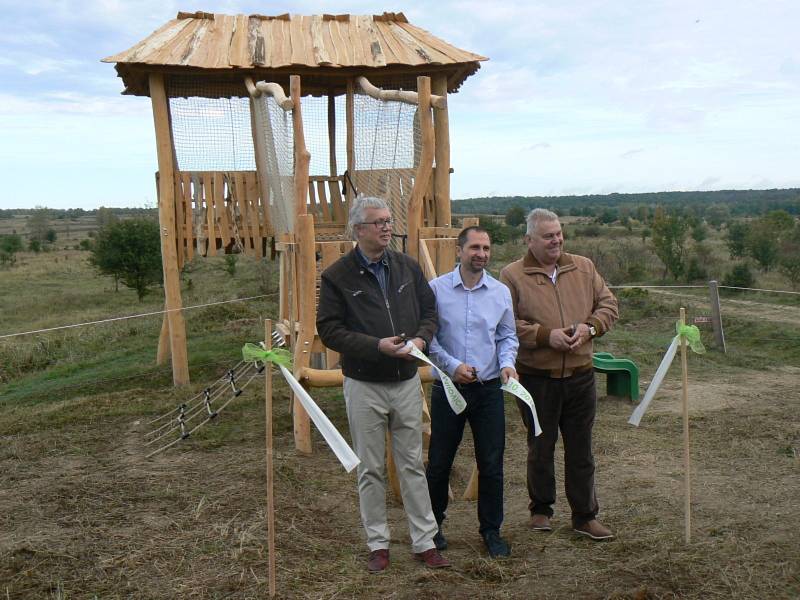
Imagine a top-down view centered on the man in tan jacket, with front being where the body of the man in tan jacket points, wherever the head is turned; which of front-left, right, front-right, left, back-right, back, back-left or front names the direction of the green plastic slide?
back-left

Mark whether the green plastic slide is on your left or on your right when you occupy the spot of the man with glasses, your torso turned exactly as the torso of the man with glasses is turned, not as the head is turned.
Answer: on your left

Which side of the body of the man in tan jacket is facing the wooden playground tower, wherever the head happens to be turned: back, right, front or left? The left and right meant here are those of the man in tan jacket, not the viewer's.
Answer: back

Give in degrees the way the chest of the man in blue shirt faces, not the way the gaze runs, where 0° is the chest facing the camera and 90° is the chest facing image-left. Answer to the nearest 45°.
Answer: approximately 0°

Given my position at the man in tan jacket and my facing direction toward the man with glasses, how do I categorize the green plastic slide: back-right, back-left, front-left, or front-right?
back-right

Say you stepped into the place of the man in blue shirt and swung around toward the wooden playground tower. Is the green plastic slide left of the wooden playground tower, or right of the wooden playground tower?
right

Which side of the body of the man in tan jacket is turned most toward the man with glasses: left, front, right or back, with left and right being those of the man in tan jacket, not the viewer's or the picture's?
right

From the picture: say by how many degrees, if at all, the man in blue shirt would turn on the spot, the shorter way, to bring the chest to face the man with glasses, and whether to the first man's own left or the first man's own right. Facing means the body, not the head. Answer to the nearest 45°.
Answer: approximately 90° to the first man's own right

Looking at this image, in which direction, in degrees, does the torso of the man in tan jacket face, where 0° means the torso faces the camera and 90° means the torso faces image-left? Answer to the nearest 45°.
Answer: approximately 315°

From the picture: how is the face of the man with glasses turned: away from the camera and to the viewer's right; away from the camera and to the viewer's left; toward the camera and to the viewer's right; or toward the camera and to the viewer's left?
toward the camera and to the viewer's right

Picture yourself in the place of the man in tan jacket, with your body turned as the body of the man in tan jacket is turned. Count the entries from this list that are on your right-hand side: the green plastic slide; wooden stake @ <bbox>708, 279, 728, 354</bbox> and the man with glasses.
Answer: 1

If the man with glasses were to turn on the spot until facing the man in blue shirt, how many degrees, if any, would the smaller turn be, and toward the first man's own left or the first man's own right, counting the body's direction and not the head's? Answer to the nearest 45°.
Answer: approximately 45° to the first man's own left
